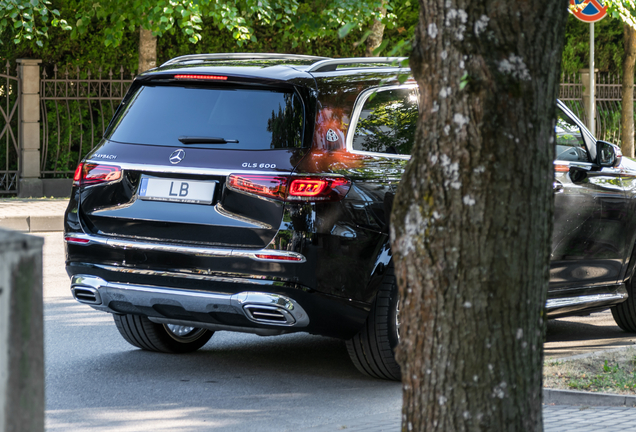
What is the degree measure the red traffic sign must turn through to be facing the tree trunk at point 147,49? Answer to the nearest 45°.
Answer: approximately 90° to its right

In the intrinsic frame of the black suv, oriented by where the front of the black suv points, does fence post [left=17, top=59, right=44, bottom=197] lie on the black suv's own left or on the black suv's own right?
on the black suv's own left

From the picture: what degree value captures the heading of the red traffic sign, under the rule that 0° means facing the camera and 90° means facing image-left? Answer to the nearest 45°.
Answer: approximately 0°

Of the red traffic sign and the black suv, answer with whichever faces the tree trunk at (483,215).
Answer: the red traffic sign

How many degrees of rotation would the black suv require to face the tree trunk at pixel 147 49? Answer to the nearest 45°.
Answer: approximately 45° to its left

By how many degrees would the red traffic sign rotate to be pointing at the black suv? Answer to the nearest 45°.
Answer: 0° — it already faces it

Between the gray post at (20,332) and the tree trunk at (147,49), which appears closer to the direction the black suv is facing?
the tree trunk

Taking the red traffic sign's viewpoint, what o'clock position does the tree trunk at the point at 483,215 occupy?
The tree trunk is roughly at 12 o'clock from the red traffic sign.

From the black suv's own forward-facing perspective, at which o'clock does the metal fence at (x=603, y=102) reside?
The metal fence is roughly at 11 o'clock from the black suv.

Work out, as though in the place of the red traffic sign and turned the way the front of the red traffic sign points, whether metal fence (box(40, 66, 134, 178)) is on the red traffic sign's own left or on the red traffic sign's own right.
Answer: on the red traffic sign's own right

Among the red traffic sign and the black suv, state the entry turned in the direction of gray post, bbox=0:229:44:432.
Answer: the red traffic sign

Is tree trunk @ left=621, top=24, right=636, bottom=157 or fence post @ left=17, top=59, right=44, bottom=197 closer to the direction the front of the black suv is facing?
the tree trunk

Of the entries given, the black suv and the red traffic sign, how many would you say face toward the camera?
1

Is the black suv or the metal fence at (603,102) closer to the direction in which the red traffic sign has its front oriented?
the black suv

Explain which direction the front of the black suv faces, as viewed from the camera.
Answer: facing away from the viewer and to the right of the viewer

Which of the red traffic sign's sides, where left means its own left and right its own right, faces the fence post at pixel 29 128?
right

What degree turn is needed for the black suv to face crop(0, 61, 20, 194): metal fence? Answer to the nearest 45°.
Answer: approximately 90° to its left
